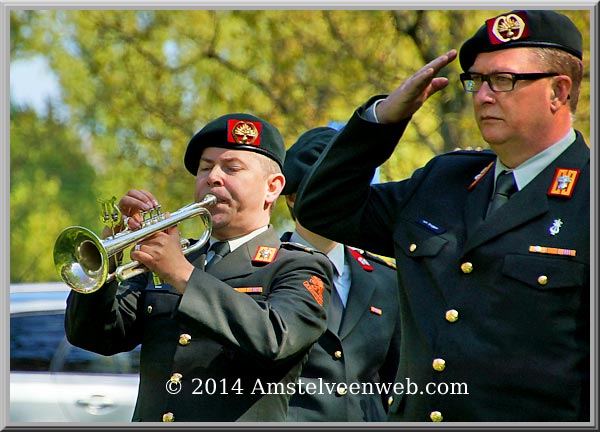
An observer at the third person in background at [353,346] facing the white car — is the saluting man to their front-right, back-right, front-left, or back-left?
back-left

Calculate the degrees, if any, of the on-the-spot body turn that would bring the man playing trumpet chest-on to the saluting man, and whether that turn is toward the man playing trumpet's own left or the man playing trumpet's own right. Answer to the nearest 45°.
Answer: approximately 90° to the man playing trumpet's own left

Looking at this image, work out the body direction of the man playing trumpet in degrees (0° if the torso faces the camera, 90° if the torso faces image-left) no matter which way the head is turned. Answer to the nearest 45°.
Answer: approximately 45°

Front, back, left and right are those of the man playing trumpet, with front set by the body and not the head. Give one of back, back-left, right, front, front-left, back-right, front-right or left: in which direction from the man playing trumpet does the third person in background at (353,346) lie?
back

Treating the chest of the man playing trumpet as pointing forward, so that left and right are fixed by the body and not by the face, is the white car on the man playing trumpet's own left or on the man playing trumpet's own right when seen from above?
on the man playing trumpet's own right
